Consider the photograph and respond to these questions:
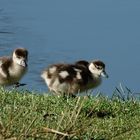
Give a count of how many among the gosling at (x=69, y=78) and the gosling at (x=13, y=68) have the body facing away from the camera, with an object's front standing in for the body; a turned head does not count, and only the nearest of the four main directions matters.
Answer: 0

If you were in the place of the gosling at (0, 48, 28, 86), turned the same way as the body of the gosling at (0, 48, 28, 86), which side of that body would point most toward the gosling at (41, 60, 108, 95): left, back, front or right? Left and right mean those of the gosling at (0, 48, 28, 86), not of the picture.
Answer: front

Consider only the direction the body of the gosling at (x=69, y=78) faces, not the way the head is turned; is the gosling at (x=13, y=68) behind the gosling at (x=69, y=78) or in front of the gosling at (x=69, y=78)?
behind

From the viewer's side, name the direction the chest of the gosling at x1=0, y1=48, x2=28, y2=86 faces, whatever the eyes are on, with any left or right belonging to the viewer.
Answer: facing the viewer and to the right of the viewer

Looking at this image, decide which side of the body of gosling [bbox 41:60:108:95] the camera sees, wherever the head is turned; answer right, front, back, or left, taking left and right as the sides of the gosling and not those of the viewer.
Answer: right
